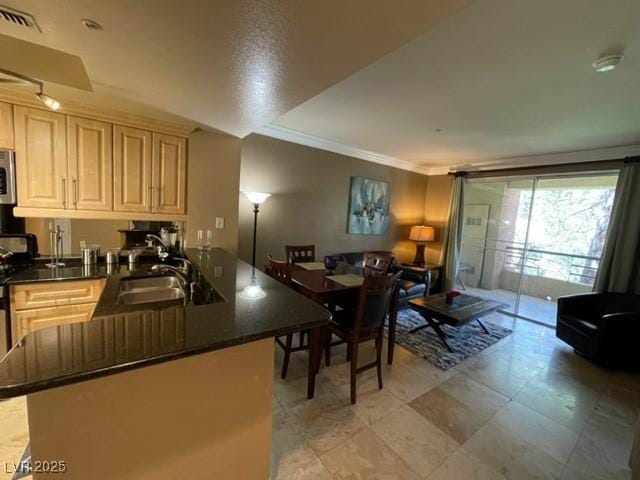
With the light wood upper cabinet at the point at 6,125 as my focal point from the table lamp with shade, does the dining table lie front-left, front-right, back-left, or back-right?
front-left

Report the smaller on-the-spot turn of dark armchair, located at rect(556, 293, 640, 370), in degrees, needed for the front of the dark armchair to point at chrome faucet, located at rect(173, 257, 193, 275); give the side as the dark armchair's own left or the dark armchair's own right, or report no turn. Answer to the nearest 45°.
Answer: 0° — it already faces it

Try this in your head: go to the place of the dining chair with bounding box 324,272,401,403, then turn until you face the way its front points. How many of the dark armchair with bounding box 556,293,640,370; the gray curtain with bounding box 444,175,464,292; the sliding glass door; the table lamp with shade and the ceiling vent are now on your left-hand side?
1

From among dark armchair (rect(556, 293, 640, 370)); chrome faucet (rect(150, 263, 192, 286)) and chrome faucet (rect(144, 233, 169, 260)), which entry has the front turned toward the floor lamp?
the dark armchair

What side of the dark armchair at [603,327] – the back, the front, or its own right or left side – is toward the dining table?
front

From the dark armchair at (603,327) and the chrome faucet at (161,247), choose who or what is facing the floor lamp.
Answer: the dark armchair

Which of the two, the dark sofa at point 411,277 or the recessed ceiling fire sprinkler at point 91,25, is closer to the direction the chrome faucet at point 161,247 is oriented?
the recessed ceiling fire sprinkler

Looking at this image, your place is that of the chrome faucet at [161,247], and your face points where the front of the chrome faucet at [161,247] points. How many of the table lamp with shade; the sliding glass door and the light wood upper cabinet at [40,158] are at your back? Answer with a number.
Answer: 2

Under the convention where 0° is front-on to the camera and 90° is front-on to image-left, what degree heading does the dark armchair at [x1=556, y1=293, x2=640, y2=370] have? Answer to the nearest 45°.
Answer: approximately 45°

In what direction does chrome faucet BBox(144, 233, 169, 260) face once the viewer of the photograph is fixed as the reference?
facing to the left of the viewer

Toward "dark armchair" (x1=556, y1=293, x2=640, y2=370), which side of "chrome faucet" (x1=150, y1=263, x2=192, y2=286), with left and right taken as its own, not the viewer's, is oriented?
back

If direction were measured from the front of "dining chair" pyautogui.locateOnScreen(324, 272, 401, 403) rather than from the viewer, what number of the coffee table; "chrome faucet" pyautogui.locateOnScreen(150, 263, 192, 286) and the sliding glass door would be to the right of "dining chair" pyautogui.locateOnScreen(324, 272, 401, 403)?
2

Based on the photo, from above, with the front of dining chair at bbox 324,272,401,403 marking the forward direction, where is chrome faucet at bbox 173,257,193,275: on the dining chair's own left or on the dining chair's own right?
on the dining chair's own left

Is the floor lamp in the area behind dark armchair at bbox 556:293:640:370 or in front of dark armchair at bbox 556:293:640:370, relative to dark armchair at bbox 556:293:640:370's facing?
in front

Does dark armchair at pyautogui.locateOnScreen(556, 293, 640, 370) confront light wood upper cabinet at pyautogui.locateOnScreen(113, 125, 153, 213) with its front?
yes

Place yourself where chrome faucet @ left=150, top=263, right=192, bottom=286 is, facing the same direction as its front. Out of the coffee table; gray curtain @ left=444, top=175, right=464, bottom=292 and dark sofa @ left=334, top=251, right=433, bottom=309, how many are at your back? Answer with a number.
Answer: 3

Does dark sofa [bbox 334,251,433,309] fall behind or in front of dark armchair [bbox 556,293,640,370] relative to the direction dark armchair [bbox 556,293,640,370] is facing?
in front
